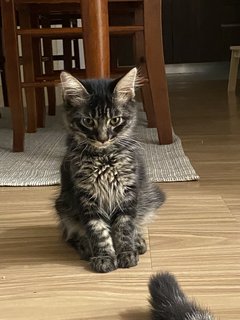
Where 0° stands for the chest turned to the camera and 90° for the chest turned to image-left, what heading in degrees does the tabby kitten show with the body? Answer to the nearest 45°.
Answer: approximately 0°
